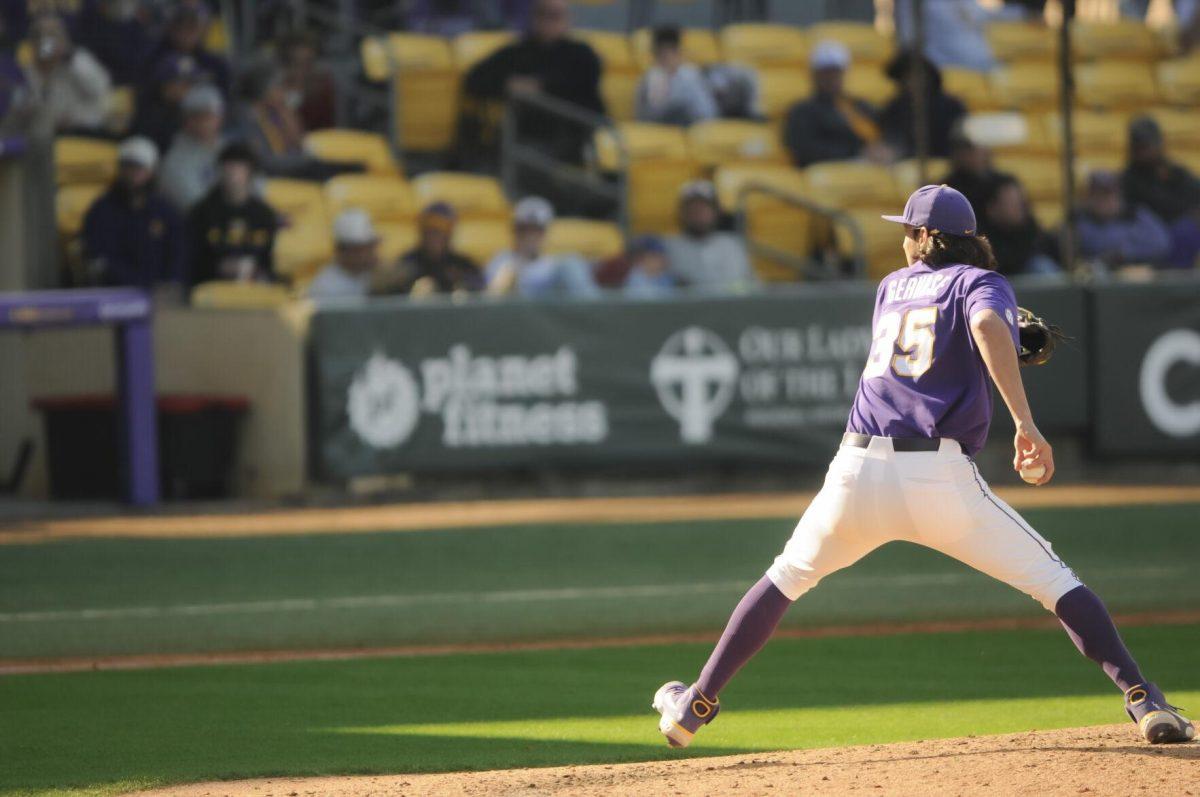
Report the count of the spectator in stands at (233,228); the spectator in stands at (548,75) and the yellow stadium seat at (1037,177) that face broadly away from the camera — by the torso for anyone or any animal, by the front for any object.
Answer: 0

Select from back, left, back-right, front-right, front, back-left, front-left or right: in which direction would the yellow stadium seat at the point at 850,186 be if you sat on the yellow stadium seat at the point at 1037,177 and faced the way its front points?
front-right

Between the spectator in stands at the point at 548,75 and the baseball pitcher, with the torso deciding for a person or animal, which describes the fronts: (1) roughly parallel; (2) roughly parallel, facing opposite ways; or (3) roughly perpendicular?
roughly parallel, facing opposite ways

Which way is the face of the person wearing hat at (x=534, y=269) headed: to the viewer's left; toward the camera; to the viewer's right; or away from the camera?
toward the camera

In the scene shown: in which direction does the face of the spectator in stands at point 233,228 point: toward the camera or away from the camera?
toward the camera

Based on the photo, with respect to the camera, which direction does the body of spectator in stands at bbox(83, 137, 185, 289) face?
toward the camera

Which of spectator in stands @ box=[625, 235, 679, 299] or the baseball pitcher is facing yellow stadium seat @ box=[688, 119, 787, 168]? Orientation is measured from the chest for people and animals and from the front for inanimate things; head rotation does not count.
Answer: the baseball pitcher

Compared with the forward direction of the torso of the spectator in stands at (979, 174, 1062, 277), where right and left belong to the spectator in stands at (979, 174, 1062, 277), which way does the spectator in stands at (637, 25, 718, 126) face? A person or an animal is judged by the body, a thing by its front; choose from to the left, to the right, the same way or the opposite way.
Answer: the same way

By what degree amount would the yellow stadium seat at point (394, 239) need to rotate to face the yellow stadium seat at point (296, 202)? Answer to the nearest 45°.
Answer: approximately 90° to its right

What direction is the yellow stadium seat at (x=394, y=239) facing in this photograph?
toward the camera

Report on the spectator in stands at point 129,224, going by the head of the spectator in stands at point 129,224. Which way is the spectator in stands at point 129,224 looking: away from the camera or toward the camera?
toward the camera

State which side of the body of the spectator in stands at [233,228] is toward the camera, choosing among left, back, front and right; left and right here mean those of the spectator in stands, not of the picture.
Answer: front

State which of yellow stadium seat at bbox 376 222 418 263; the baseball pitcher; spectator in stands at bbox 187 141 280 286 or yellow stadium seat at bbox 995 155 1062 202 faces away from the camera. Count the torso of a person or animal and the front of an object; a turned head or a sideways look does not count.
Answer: the baseball pitcher

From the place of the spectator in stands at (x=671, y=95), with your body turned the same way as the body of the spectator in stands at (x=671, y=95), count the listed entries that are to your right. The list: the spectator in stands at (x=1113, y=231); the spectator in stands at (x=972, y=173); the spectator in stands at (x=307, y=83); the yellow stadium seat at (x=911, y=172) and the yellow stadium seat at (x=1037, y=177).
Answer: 1

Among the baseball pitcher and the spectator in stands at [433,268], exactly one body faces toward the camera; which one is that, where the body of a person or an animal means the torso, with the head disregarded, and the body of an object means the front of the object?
the spectator in stands
